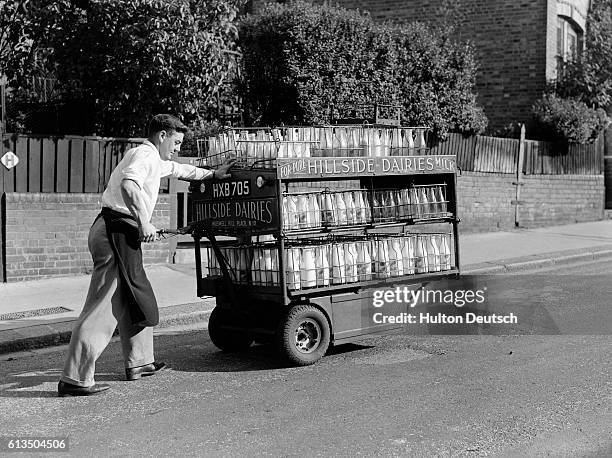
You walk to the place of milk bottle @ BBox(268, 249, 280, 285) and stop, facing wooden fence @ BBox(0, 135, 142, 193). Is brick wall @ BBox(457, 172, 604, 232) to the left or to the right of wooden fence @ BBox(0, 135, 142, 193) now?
right

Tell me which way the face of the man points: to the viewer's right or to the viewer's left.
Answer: to the viewer's right

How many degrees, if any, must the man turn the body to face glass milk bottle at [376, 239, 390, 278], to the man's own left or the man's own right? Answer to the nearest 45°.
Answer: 0° — they already face it

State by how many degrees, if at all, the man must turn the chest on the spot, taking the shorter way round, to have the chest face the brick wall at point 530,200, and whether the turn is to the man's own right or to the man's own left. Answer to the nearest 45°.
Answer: approximately 45° to the man's own left

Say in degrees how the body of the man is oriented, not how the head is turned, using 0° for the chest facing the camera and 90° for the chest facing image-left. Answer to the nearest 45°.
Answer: approximately 270°

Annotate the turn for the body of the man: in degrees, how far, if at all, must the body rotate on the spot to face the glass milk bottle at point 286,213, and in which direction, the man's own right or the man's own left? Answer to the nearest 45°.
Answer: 0° — they already face it
